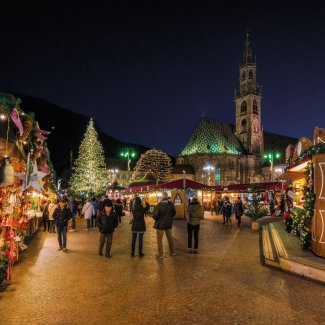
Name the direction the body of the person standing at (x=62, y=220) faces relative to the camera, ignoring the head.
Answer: toward the camera

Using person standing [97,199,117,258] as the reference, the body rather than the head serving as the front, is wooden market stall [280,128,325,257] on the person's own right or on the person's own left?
on the person's own left

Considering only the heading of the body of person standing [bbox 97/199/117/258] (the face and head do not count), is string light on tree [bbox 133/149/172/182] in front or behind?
behind

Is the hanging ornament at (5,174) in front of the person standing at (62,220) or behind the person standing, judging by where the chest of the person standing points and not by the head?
in front

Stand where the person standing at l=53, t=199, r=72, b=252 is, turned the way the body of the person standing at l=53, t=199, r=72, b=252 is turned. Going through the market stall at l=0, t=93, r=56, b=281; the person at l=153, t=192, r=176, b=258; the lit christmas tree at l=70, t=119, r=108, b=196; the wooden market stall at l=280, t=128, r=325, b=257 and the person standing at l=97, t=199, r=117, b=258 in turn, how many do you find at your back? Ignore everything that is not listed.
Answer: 1

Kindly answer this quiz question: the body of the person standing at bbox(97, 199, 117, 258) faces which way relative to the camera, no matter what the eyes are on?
toward the camera
